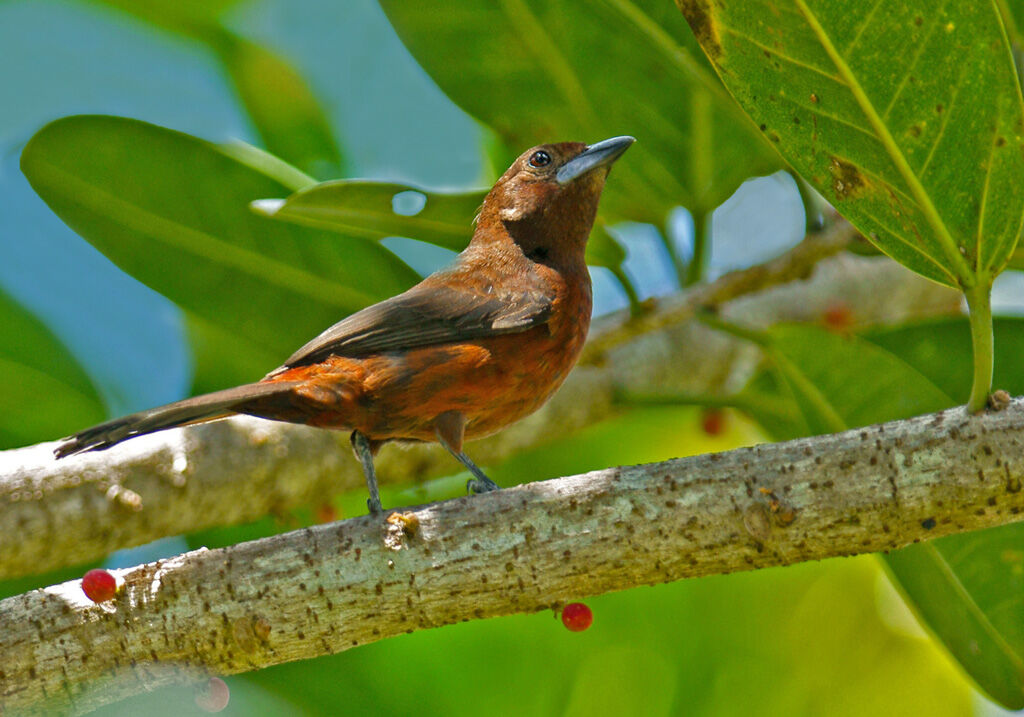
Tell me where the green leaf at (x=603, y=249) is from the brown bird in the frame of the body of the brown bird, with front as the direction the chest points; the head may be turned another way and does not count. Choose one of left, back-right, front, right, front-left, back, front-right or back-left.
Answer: front-left

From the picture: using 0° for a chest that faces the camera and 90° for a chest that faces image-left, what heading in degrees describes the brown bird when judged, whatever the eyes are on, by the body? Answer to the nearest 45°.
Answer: approximately 270°

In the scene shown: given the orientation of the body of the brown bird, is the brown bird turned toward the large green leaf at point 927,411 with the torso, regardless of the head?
yes

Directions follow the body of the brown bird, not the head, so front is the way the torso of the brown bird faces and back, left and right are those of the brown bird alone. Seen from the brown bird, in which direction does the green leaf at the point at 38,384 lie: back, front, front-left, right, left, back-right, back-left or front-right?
back-left

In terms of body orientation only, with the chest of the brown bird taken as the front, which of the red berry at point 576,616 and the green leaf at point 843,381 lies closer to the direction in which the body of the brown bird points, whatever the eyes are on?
the green leaf
